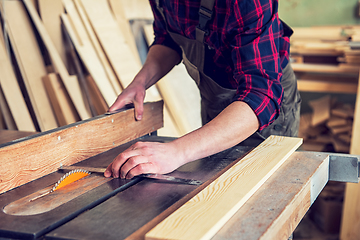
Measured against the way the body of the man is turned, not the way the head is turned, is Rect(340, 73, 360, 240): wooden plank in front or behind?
behind

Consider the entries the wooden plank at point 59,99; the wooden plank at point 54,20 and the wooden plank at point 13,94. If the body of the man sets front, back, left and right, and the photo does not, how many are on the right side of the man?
3

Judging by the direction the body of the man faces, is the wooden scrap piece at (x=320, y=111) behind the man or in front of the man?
behind

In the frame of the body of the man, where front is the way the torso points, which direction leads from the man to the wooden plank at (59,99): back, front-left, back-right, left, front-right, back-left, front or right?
right

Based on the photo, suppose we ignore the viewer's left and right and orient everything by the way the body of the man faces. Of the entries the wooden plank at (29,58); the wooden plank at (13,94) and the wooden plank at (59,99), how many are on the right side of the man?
3

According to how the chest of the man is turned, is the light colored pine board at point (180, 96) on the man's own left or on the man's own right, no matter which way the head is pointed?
on the man's own right

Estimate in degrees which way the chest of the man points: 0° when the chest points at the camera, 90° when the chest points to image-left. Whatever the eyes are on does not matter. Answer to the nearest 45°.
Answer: approximately 45°

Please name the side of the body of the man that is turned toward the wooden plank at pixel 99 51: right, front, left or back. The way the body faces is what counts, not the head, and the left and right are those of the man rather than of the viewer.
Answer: right
